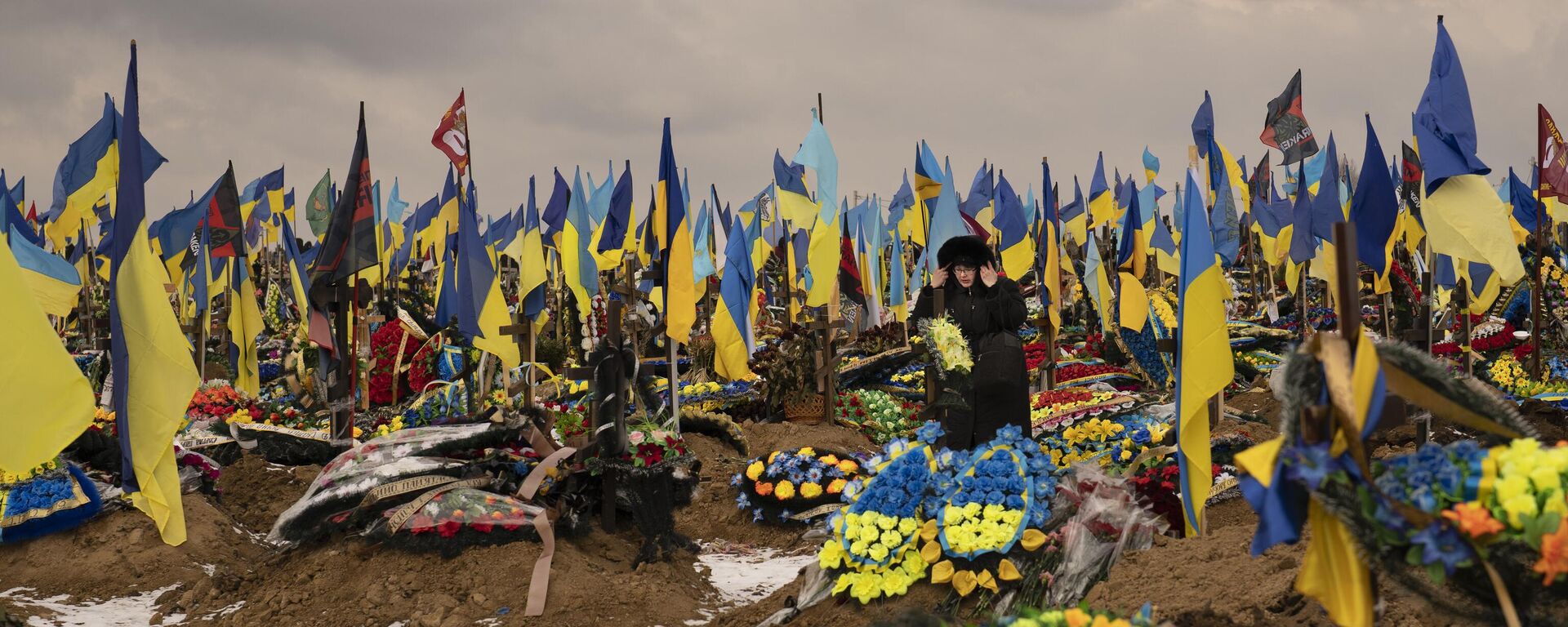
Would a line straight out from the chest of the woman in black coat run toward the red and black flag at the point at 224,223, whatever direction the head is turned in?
no

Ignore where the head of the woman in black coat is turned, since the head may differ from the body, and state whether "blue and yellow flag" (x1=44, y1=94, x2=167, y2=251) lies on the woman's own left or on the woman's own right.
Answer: on the woman's own right

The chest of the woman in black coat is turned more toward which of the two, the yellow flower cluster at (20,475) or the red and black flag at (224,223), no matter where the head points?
the yellow flower cluster

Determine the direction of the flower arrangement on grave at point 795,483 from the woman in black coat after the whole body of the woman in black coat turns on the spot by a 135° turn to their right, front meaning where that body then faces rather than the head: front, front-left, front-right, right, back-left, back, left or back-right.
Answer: front-left

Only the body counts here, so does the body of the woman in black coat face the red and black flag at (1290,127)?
no

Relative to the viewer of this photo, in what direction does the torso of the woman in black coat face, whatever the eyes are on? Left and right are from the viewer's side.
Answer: facing the viewer and to the left of the viewer

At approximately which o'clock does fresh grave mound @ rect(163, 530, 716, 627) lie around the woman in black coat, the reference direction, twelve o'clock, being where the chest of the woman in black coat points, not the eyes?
The fresh grave mound is roughly at 1 o'clock from the woman in black coat.

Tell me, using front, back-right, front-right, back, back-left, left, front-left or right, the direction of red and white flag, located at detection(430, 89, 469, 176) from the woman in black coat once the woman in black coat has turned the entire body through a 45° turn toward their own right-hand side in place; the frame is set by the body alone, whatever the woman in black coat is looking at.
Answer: front-right

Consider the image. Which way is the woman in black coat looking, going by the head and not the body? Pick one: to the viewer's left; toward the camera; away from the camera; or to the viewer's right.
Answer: toward the camera

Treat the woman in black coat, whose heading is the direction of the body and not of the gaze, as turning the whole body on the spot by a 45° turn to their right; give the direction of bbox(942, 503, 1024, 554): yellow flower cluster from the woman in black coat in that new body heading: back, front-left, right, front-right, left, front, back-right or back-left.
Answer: left

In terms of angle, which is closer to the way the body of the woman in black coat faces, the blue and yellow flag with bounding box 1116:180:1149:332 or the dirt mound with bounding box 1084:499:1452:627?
the dirt mound

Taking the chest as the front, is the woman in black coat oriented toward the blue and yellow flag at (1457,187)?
no

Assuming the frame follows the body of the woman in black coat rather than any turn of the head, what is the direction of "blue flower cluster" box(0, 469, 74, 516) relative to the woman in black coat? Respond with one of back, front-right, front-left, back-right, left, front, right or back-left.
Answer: front-right

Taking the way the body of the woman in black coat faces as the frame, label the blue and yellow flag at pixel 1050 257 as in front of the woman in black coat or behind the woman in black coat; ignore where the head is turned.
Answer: behind

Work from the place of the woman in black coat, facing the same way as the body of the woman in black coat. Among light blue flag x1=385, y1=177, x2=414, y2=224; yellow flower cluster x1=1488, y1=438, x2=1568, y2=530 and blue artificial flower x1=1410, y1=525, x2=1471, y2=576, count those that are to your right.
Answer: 1

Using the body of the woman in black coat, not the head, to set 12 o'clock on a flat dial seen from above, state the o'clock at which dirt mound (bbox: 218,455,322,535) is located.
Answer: The dirt mound is roughly at 2 o'clock from the woman in black coat.
